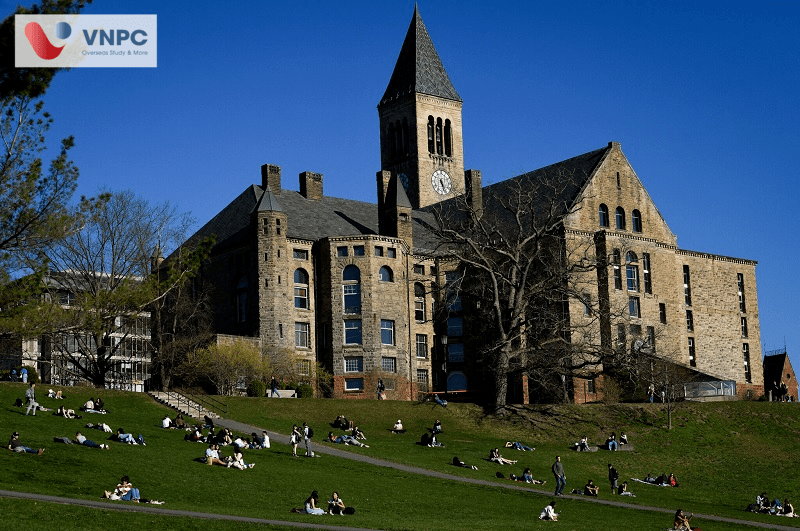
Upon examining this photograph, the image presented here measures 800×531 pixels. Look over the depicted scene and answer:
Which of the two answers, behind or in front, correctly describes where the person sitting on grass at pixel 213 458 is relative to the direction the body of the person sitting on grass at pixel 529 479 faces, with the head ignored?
behind

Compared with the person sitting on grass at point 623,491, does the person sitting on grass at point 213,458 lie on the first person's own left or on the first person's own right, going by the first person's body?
on the first person's own right

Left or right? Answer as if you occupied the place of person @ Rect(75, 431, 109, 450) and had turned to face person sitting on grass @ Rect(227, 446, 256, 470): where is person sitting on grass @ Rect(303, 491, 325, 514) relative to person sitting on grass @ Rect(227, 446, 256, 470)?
right

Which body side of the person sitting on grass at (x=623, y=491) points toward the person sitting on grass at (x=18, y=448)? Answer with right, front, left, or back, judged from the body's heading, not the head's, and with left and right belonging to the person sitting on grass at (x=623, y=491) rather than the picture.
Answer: back

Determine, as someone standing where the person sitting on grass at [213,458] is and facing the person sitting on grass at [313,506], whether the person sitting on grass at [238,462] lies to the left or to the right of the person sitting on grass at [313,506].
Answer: left

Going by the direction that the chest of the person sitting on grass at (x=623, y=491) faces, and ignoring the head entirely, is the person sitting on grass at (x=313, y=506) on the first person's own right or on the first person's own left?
on the first person's own right
